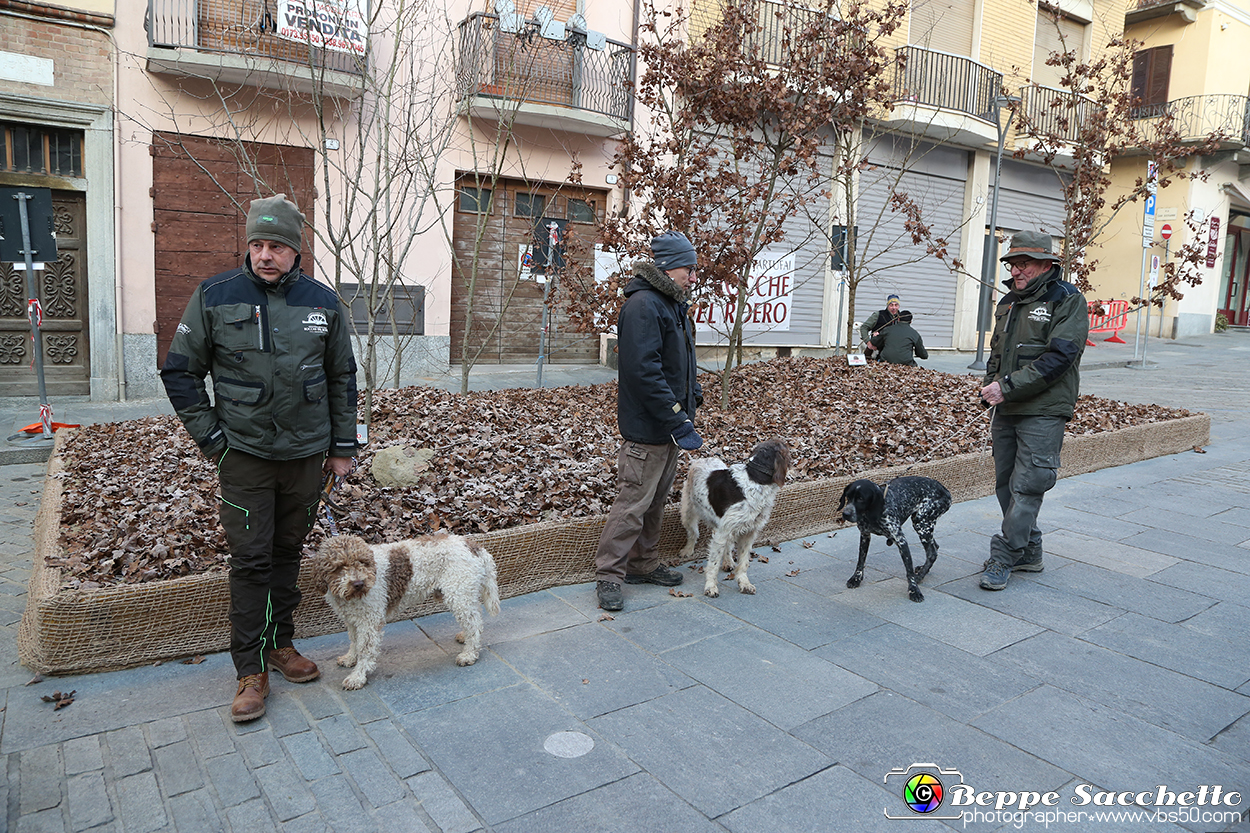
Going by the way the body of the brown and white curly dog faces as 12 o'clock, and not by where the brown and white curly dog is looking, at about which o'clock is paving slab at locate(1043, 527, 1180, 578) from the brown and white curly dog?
The paving slab is roughly at 7 o'clock from the brown and white curly dog.

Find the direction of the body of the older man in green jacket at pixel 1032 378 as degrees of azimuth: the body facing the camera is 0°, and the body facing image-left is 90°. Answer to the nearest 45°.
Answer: approximately 45°

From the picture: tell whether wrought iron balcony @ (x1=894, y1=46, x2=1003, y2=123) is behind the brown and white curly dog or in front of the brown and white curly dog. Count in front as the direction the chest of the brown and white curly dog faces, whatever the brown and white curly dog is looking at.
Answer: behind

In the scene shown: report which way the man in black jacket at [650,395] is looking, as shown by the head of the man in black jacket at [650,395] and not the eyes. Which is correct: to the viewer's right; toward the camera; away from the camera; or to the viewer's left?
to the viewer's right

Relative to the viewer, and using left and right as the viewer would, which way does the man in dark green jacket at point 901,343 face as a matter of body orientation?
facing away from the viewer

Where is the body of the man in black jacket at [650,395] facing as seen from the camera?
to the viewer's right

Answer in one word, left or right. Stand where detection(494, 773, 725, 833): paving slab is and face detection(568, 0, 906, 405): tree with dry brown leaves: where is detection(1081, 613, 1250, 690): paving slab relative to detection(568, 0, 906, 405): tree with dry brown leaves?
right

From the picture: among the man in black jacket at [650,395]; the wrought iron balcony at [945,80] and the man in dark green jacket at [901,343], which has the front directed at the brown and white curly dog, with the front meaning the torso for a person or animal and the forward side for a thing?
the wrought iron balcony

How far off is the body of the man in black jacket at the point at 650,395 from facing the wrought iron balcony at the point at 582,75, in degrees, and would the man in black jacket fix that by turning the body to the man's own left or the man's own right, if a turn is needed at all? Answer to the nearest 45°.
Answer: approximately 90° to the man's own left

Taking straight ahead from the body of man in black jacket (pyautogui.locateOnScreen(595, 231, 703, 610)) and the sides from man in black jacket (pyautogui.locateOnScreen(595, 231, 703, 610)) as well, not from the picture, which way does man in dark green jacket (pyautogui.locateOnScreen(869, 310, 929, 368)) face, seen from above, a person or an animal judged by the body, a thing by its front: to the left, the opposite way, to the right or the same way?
to the left

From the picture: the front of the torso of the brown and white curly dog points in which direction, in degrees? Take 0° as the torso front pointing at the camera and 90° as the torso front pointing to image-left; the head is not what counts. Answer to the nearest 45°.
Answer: approximately 45°

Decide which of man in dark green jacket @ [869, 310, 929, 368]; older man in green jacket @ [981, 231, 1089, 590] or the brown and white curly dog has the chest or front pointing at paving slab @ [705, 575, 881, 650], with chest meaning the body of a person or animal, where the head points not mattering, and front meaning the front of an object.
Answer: the older man in green jacket
